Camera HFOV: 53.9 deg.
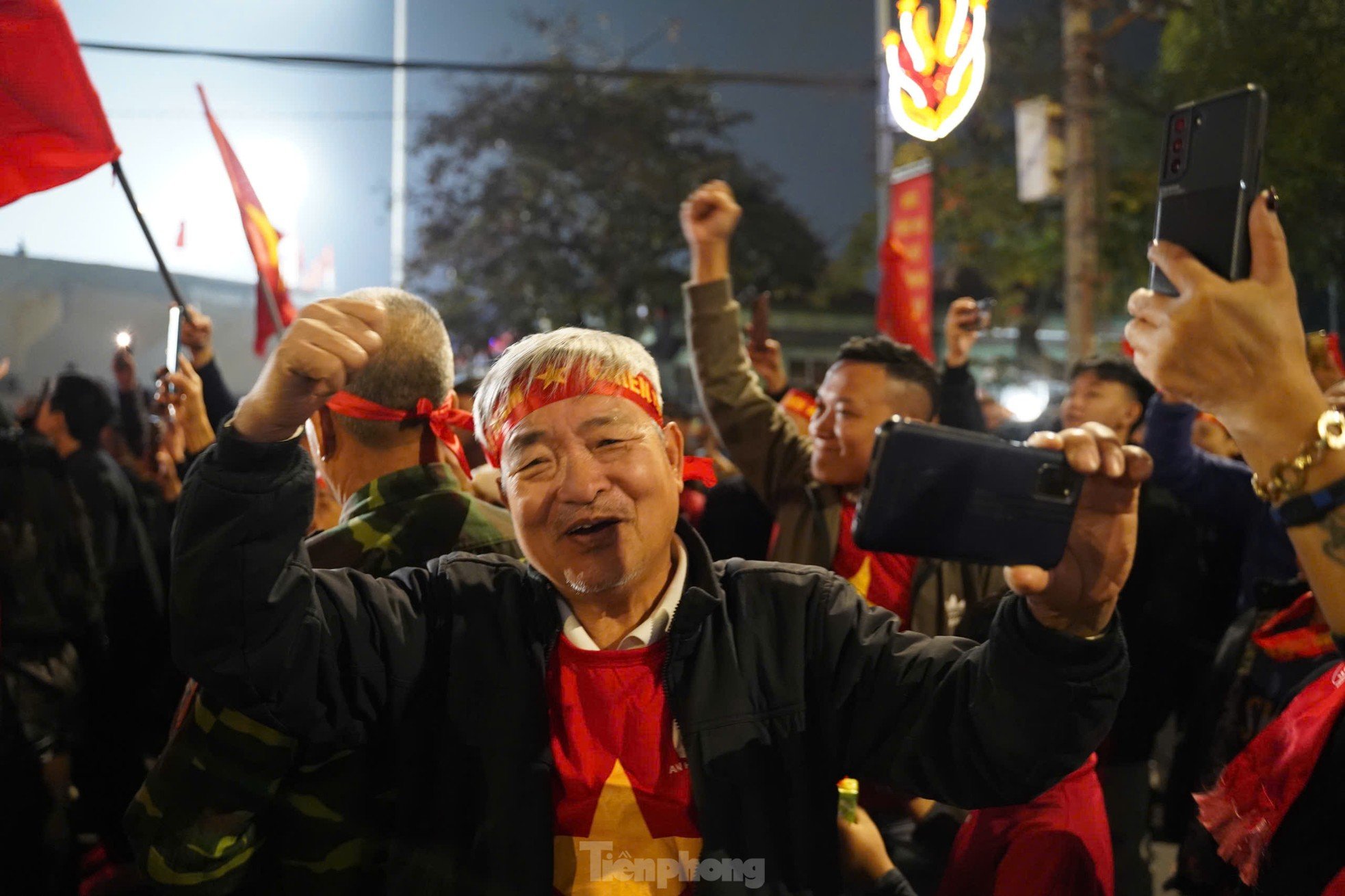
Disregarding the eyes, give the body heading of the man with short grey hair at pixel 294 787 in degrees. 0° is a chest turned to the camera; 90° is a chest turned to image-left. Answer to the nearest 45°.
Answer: approximately 135°

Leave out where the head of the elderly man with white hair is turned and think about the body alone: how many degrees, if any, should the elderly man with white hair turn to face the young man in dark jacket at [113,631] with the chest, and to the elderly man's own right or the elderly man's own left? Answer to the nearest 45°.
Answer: approximately 135° to the elderly man's own right

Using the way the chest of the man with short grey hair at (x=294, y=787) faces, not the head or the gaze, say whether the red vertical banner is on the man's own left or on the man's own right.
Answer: on the man's own right

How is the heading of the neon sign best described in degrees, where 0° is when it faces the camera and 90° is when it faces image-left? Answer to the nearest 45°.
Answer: approximately 0°

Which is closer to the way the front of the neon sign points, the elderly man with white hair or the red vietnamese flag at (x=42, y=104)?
the elderly man with white hair

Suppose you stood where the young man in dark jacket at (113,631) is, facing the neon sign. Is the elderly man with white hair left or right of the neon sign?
right
